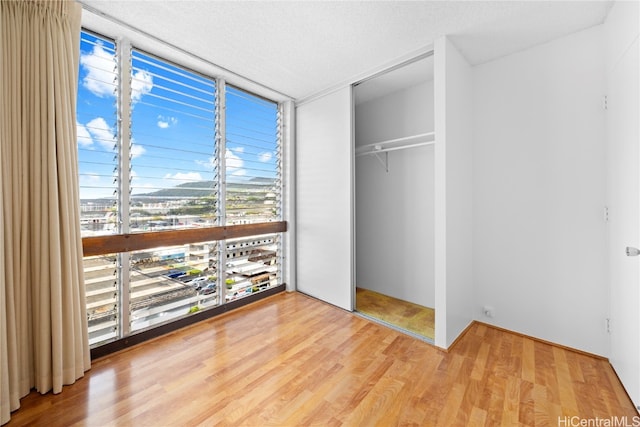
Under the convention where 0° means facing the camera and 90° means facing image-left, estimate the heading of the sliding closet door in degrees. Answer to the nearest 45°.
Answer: approximately 45°

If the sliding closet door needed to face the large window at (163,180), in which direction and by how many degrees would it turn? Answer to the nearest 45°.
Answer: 0° — it already faces it
